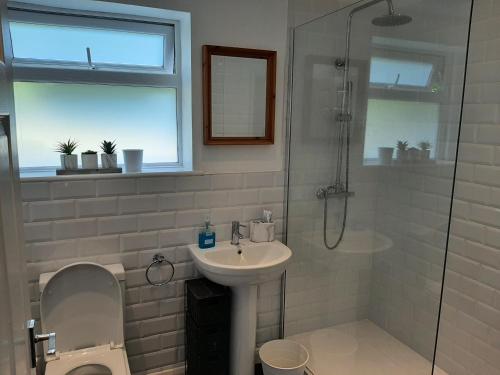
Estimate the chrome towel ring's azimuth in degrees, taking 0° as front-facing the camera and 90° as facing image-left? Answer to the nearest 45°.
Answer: approximately 0°

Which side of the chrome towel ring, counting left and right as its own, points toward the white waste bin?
left

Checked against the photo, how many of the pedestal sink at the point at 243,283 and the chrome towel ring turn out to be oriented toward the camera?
2

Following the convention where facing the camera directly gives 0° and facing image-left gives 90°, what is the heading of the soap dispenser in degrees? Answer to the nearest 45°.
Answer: approximately 0°

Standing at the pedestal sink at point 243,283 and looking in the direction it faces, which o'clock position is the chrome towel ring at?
The chrome towel ring is roughly at 3 o'clock from the pedestal sink.

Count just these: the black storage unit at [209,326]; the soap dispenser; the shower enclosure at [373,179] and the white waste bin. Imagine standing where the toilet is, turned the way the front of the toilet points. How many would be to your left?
4
